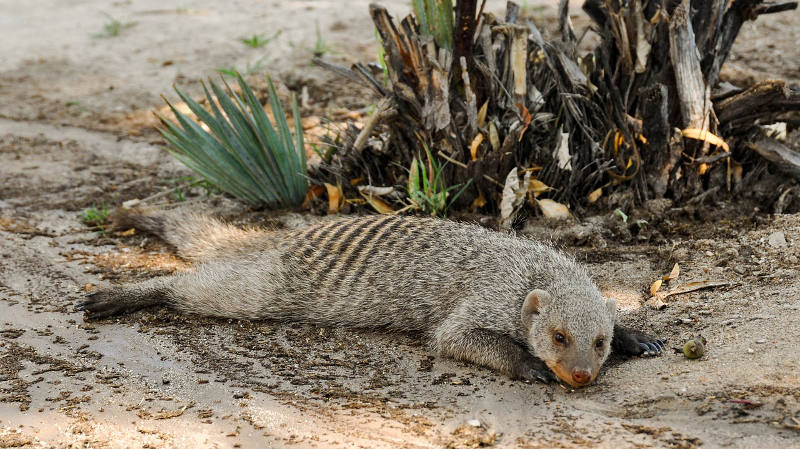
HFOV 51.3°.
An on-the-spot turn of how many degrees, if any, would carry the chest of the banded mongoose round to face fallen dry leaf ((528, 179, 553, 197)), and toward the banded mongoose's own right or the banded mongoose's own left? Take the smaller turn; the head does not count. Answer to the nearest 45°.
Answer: approximately 90° to the banded mongoose's own left

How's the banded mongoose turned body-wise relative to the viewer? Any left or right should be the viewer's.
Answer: facing the viewer and to the right of the viewer

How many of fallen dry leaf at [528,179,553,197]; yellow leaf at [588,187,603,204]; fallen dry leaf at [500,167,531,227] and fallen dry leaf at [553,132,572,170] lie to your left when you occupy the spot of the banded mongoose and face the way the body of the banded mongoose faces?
4

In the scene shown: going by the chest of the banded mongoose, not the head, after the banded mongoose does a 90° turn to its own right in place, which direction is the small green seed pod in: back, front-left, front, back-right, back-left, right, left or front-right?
left

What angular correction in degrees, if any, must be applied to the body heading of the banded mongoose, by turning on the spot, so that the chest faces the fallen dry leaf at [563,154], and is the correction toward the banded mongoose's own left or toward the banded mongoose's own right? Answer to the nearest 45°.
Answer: approximately 90° to the banded mongoose's own left

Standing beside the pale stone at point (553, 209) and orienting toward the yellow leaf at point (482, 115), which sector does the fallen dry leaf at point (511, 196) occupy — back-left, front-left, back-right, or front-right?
front-left

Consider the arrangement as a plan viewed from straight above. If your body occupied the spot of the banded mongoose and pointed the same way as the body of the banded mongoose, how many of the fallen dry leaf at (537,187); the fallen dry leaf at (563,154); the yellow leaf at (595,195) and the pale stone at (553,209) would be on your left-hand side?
4

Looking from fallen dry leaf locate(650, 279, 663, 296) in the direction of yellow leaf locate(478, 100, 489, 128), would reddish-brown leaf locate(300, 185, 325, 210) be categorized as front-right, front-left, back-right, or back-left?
front-left

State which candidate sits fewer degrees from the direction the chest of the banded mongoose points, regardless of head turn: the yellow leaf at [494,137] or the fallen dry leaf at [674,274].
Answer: the fallen dry leaf

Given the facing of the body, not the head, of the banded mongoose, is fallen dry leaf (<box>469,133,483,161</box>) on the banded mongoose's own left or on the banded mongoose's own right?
on the banded mongoose's own left

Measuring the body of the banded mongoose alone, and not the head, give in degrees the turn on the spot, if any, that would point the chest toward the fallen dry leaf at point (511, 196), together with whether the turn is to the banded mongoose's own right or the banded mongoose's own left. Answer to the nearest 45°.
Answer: approximately 90° to the banded mongoose's own left

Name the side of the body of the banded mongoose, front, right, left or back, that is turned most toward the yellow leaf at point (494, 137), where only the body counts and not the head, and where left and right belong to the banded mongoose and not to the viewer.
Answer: left

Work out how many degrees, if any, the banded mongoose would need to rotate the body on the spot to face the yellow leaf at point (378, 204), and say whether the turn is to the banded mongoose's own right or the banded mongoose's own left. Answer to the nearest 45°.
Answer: approximately 135° to the banded mongoose's own left

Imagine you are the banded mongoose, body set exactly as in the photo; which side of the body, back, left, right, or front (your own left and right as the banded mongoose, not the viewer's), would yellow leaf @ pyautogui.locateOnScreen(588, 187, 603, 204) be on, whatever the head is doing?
left

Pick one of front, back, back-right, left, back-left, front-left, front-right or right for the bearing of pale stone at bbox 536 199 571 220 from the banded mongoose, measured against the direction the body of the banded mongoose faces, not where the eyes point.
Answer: left
